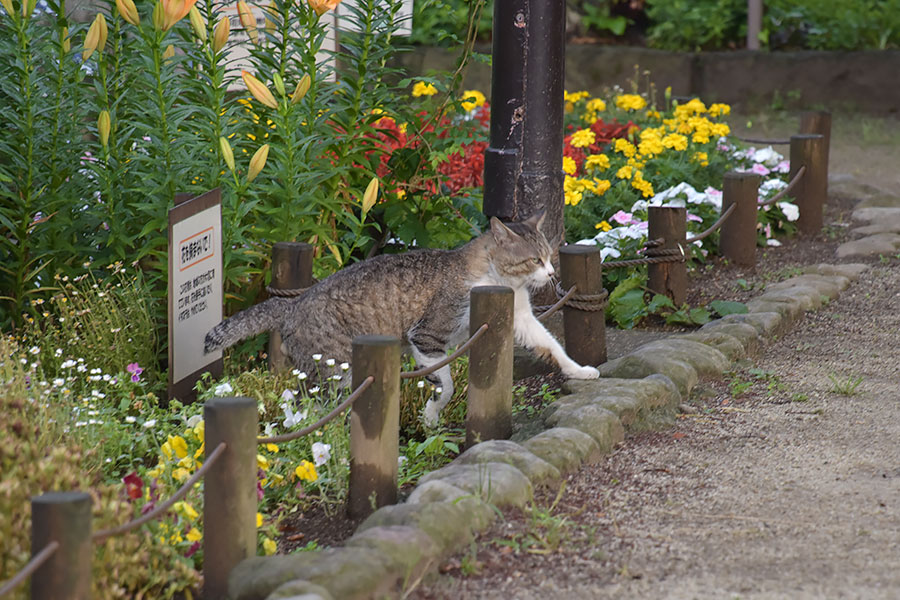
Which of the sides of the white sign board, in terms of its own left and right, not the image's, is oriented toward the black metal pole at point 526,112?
left

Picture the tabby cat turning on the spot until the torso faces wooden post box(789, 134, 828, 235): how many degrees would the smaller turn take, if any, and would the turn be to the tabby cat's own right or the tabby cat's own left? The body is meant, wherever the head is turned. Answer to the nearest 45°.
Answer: approximately 45° to the tabby cat's own left

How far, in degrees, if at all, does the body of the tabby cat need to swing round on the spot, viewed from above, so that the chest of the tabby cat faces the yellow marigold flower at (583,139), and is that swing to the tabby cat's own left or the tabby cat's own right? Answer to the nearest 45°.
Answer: approximately 90° to the tabby cat's own left

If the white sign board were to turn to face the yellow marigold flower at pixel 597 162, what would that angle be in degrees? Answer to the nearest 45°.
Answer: approximately 90° to its left

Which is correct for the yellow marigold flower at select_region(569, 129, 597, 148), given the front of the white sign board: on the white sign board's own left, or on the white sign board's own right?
on the white sign board's own left

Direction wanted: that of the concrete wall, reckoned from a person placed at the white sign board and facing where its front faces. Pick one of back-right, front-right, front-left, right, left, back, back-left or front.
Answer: left

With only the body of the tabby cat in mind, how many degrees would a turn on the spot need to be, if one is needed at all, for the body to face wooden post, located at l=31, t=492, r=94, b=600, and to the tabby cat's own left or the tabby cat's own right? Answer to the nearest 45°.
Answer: approximately 90° to the tabby cat's own right

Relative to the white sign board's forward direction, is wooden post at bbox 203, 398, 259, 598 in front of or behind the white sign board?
in front

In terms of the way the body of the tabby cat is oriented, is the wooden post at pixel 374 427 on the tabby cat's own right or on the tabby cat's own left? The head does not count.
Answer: on the tabby cat's own right

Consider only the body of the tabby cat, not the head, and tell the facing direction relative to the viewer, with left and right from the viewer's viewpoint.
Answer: facing to the right of the viewer
